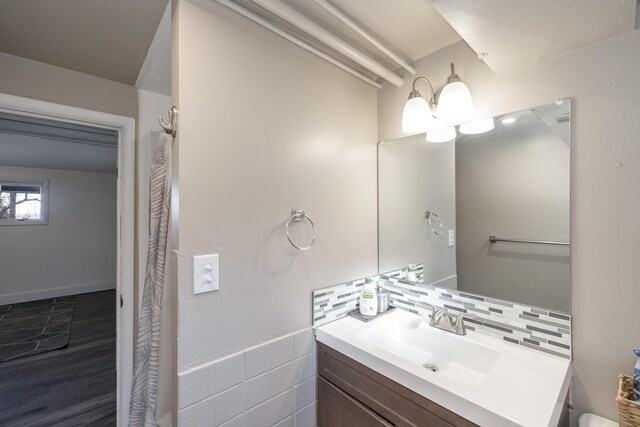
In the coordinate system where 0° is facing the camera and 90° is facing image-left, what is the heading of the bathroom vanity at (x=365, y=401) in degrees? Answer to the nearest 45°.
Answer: approximately 45°

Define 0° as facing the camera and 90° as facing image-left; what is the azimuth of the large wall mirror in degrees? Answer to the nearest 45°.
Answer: approximately 45°

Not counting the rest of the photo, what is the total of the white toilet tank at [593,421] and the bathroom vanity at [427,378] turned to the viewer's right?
0

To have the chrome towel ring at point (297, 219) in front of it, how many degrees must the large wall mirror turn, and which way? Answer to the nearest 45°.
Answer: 0° — it already faces it

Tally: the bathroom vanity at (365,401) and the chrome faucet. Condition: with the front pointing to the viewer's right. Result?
0

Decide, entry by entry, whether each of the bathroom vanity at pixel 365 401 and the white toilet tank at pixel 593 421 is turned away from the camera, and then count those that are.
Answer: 0
